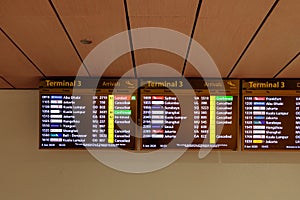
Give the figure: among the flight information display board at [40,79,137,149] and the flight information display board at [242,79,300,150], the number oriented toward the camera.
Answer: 2

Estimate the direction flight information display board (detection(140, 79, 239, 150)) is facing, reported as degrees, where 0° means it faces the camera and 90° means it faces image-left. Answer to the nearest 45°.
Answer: approximately 0°

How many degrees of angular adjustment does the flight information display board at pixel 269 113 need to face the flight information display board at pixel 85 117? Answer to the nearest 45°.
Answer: approximately 90° to its right

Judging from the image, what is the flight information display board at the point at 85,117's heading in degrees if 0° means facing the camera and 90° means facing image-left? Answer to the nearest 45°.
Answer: approximately 0°

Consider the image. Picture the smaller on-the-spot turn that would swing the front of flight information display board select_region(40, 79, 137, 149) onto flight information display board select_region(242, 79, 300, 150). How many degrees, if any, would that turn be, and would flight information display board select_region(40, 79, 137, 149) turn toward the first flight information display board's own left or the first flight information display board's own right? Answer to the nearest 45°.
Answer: approximately 90° to the first flight information display board's own left

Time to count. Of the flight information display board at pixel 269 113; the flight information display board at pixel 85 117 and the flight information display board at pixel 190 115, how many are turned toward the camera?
3
